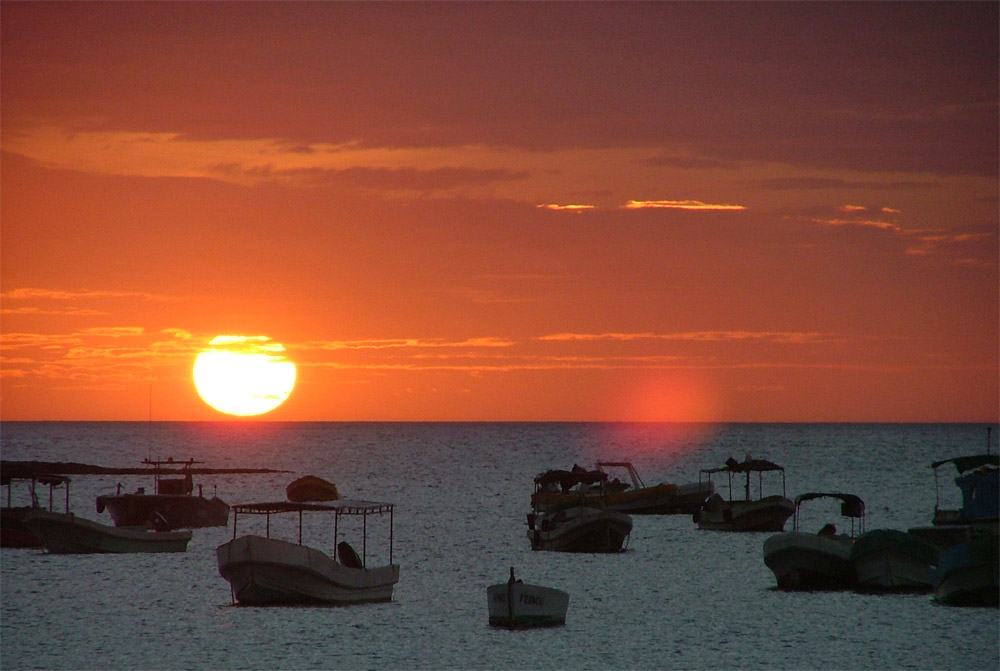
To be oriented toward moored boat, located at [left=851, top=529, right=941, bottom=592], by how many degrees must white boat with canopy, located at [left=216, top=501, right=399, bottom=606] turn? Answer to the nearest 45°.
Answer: approximately 135° to its left

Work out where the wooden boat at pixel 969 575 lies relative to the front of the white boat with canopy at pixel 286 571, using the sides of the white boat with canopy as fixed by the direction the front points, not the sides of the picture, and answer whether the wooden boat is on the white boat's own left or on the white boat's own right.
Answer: on the white boat's own left

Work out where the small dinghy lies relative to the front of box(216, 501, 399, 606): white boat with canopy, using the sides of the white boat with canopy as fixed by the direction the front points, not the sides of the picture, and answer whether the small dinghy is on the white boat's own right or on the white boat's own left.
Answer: on the white boat's own left
